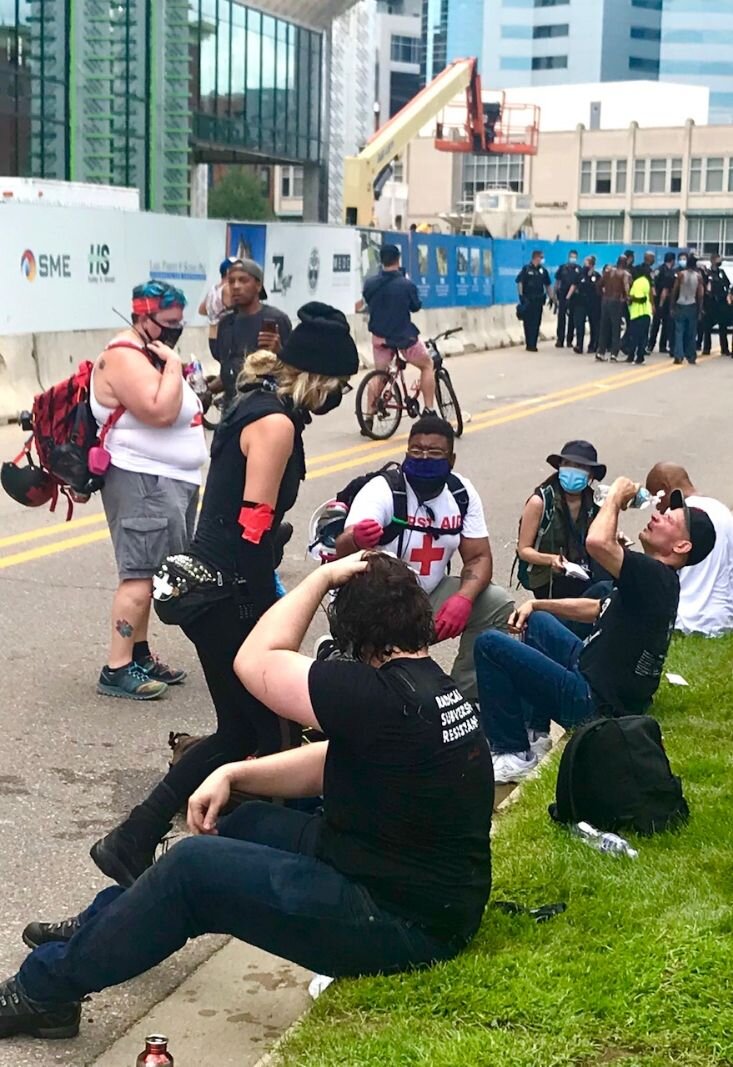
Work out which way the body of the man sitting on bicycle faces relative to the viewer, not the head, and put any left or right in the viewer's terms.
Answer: facing away from the viewer

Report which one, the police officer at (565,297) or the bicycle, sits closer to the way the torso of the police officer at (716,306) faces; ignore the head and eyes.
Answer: the bicycle

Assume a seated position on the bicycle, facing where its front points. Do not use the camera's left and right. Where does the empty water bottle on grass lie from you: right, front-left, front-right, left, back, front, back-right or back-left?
back-right

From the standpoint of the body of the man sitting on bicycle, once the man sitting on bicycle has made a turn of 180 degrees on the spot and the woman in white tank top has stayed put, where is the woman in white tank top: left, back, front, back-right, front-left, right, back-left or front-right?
front

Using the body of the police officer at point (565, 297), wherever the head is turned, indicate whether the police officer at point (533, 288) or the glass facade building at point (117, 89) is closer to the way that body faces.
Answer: the police officer

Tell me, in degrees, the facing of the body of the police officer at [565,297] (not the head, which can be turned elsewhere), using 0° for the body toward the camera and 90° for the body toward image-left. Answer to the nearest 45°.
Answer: approximately 0°

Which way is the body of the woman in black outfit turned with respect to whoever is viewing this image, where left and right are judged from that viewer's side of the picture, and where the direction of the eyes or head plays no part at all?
facing to the right of the viewer

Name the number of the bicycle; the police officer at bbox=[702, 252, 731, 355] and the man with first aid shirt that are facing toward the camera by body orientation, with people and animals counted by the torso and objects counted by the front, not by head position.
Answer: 2

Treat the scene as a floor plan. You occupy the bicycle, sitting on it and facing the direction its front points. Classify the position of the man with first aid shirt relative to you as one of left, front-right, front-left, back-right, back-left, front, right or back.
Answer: back-right

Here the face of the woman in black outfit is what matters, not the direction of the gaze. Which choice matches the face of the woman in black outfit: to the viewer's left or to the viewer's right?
to the viewer's right

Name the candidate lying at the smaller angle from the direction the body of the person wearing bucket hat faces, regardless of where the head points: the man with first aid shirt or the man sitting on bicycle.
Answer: the man with first aid shirt
